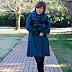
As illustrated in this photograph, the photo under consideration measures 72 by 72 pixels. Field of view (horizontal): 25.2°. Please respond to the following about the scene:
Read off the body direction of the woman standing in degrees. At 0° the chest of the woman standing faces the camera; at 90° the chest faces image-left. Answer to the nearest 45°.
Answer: approximately 0°

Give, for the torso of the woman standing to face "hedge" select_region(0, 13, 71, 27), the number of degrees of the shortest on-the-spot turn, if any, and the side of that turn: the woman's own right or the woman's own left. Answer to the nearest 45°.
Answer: approximately 180°

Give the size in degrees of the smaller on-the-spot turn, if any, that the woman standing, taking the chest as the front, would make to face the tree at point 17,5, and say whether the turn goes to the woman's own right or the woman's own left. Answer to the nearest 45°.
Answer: approximately 180°
